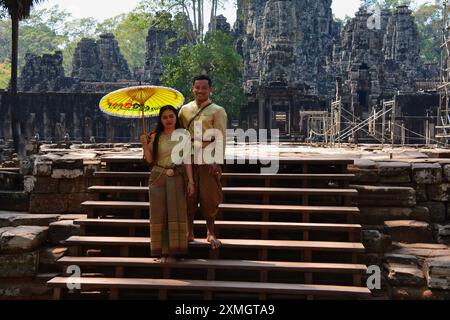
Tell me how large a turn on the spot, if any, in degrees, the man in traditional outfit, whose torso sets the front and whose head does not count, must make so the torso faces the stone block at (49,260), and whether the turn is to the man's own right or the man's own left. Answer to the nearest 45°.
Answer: approximately 135° to the man's own right

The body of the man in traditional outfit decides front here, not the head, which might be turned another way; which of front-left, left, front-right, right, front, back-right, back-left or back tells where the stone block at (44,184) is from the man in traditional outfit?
back-right

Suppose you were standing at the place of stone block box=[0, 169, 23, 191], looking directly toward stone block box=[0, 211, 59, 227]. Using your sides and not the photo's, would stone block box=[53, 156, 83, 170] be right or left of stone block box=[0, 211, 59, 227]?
left

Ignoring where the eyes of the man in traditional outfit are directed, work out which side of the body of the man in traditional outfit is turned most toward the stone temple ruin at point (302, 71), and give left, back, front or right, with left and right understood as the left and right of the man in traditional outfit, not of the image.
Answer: back

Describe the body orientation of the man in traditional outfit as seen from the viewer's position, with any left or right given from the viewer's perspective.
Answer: facing the viewer

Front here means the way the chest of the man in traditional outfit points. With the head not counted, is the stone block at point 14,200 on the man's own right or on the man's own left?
on the man's own right

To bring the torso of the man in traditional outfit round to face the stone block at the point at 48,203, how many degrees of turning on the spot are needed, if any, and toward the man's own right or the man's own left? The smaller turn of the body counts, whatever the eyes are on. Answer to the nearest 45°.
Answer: approximately 135° to the man's own right

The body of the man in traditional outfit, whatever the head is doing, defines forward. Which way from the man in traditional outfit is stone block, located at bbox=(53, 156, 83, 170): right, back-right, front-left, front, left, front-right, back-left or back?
back-right

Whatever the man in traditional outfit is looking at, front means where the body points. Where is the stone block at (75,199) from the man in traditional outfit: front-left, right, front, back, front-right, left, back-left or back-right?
back-right

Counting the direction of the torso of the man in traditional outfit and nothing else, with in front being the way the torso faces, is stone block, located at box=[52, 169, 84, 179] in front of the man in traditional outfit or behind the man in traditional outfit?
behind

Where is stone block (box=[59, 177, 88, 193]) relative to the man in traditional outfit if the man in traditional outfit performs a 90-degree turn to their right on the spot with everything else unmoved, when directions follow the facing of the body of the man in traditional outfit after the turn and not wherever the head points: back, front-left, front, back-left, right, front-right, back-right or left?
front-right

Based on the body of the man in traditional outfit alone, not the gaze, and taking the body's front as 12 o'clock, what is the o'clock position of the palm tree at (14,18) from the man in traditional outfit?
The palm tree is roughly at 5 o'clock from the man in traditional outfit.

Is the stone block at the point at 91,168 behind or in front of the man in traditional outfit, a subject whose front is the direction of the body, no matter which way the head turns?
behind

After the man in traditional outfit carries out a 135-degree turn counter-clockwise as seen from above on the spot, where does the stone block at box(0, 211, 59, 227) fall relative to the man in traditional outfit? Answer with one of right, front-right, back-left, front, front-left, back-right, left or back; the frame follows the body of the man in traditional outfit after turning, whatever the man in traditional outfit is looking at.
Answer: left
